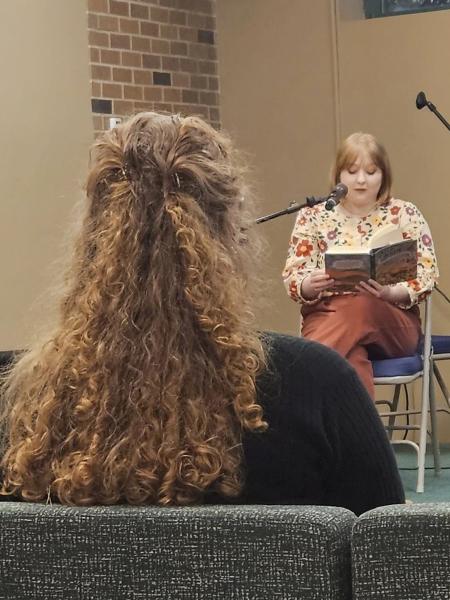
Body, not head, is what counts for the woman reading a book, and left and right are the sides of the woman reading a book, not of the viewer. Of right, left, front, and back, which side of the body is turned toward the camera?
front
